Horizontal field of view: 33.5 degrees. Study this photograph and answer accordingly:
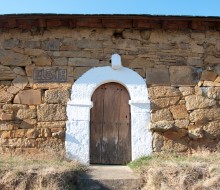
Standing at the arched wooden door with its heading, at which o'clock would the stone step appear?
The stone step is roughly at 12 o'clock from the arched wooden door.

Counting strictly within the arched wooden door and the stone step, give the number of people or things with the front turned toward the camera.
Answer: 2

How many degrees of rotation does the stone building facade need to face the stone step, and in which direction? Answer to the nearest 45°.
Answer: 0° — it already faces it

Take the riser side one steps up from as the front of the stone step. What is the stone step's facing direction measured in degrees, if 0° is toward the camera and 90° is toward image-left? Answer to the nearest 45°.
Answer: approximately 0°

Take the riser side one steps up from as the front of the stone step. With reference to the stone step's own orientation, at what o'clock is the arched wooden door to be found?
The arched wooden door is roughly at 6 o'clock from the stone step.

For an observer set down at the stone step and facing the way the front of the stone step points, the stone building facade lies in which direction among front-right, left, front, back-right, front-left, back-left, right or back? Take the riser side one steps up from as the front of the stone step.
back

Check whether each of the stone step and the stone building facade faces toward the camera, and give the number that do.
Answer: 2
